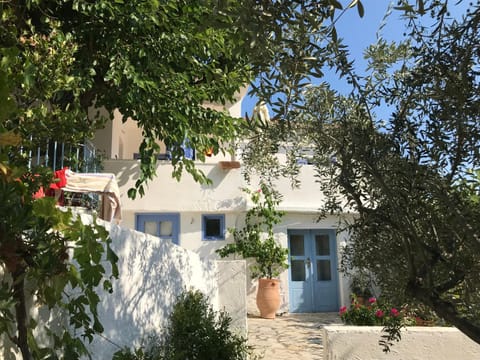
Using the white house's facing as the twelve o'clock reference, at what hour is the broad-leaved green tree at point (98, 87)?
The broad-leaved green tree is roughly at 12 o'clock from the white house.

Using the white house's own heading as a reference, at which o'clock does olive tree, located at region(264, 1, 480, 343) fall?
The olive tree is roughly at 12 o'clock from the white house.

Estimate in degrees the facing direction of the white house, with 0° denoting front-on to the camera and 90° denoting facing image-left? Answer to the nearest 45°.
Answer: approximately 0°
